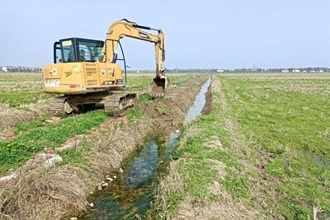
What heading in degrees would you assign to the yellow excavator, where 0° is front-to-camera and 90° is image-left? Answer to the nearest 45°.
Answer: approximately 225°
